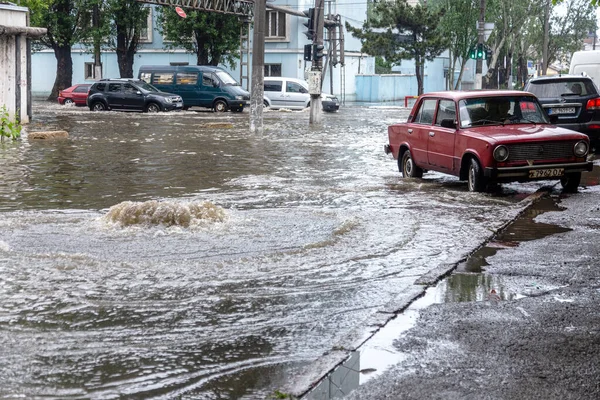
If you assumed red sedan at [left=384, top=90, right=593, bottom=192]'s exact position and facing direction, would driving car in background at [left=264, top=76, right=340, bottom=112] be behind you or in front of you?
behind

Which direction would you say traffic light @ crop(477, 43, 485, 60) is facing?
toward the camera

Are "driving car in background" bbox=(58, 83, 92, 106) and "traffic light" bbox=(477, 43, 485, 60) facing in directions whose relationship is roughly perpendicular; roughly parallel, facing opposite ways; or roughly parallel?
roughly perpendicular

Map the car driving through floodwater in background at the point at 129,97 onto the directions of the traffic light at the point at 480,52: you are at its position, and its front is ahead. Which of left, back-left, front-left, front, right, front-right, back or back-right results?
right

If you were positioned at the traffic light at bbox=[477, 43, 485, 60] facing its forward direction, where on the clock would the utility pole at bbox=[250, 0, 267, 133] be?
The utility pole is roughly at 1 o'clock from the traffic light.

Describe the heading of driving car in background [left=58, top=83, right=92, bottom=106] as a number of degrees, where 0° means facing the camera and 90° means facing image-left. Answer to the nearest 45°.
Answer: approximately 270°

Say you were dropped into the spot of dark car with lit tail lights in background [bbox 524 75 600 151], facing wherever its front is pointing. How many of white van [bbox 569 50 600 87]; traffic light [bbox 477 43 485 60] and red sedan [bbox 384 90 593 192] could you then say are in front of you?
2

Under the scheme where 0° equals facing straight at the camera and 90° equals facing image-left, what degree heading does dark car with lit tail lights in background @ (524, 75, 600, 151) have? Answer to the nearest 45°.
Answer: approximately 180°

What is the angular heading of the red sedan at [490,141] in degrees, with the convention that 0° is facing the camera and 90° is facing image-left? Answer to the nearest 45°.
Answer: approximately 315°

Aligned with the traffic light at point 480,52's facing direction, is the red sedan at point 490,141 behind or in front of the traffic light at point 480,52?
in front

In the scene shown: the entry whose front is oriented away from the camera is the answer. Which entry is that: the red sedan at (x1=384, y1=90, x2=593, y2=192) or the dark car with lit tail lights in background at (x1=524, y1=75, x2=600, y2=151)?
the dark car with lit tail lights in background

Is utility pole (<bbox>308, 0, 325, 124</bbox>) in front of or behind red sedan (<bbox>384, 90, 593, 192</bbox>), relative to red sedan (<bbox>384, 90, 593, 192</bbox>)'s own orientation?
behind

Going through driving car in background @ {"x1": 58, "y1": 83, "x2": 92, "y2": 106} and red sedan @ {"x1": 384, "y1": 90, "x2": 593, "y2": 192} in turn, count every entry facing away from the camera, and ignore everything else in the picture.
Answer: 0

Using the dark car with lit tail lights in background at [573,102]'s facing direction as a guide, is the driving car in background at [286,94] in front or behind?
in front

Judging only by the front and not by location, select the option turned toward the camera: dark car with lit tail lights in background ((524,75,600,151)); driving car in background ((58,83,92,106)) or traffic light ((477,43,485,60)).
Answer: the traffic light
